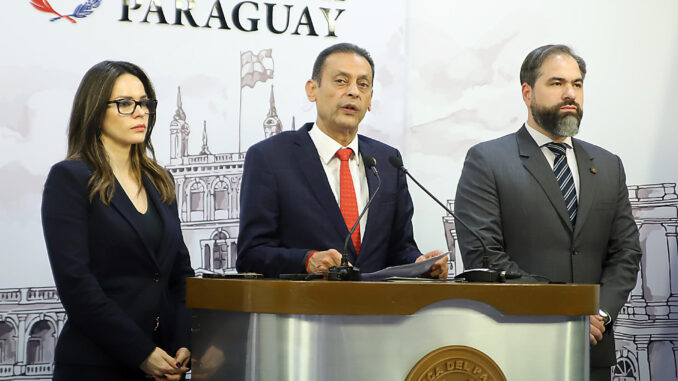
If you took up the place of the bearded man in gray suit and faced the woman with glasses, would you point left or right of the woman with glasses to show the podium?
left

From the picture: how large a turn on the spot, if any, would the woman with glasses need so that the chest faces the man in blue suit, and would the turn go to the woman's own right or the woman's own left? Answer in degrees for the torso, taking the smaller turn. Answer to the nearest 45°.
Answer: approximately 45° to the woman's own left

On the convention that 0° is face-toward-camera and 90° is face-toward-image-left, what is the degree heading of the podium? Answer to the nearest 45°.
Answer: approximately 315°

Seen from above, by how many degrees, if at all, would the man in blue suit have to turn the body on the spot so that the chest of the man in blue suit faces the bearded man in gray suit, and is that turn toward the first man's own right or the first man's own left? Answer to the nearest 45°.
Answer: approximately 45° to the first man's own left

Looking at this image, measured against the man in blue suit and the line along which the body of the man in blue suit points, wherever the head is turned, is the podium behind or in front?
in front

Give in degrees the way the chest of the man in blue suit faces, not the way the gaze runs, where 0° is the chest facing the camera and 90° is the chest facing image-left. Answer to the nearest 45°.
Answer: approximately 315°

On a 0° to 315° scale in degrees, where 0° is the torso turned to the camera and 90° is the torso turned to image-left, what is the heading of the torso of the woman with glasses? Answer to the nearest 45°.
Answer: approximately 315°

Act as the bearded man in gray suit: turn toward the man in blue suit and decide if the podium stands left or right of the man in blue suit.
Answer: left
